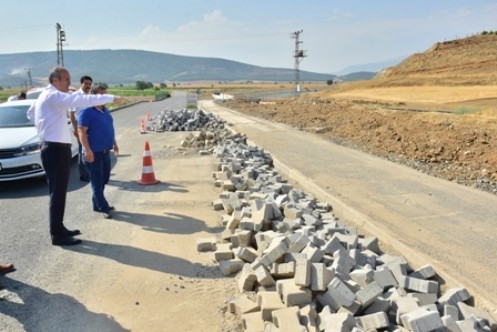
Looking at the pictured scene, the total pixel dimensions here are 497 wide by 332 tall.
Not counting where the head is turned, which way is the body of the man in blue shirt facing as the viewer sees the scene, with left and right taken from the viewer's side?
facing the viewer and to the right of the viewer

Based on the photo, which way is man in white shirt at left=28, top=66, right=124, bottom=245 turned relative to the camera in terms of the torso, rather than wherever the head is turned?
to the viewer's right

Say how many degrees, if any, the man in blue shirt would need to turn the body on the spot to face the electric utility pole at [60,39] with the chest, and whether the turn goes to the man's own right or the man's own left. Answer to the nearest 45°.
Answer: approximately 135° to the man's own left

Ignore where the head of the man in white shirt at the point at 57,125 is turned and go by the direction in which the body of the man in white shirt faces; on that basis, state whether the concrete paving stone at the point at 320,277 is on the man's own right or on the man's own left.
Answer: on the man's own right

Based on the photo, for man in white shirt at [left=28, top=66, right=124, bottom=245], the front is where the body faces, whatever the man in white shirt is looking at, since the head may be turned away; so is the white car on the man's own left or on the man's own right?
on the man's own left

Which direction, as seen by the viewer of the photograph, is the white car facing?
facing the viewer and to the left of the viewer

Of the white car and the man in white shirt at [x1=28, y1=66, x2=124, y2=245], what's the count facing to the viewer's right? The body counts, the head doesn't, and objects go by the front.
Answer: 1

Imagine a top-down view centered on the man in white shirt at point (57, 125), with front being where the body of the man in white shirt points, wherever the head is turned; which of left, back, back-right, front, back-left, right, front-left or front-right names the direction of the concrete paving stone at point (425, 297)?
front-right

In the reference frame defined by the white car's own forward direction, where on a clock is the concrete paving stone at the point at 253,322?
The concrete paving stone is roughly at 10 o'clock from the white car.

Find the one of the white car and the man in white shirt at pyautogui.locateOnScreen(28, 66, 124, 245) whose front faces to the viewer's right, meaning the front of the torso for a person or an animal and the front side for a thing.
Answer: the man in white shirt

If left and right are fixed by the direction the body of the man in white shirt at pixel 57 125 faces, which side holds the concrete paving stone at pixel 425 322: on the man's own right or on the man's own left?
on the man's own right
